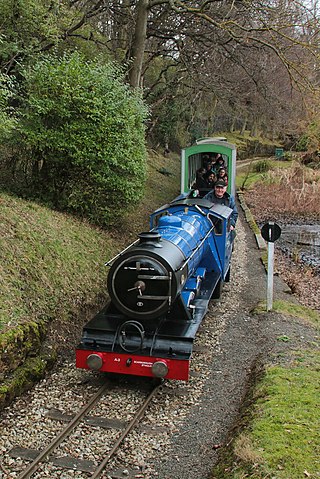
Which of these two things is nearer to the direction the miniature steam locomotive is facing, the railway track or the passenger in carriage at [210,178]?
the railway track

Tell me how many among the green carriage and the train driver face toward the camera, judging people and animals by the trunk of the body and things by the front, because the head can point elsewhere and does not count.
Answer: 2

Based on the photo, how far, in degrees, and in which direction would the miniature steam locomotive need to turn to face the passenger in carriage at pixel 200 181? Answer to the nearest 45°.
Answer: approximately 135° to its right

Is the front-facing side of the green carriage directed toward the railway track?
yes

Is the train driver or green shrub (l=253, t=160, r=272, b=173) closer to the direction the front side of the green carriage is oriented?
the train driver

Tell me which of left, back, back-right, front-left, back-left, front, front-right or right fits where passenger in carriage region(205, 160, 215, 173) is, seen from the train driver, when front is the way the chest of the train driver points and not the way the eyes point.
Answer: back

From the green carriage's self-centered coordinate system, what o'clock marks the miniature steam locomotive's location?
The miniature steam locomotive is roughly at 12 o'clock from the green carriage.

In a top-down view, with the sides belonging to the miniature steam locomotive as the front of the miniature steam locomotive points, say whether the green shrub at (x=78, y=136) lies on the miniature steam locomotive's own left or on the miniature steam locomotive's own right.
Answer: on the miniature steam locomotive's own right

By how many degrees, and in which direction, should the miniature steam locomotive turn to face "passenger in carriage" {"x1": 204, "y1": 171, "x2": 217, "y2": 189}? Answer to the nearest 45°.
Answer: approximately 135° to its right
